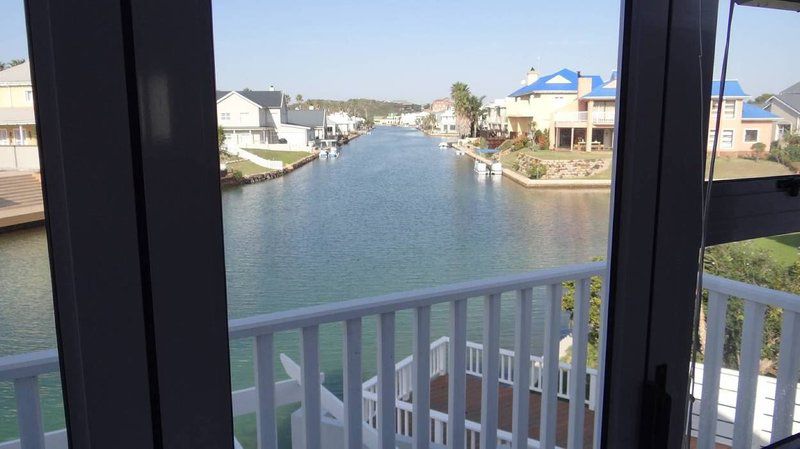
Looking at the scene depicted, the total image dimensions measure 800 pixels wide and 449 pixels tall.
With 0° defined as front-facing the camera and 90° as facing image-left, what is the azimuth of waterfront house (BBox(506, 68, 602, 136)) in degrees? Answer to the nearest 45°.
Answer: approximately 45°

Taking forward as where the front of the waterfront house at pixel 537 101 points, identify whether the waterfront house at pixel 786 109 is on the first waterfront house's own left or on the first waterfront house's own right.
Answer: on the first waterfront house's own left

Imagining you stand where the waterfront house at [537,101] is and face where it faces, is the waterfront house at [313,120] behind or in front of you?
in front
